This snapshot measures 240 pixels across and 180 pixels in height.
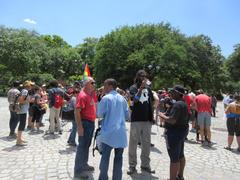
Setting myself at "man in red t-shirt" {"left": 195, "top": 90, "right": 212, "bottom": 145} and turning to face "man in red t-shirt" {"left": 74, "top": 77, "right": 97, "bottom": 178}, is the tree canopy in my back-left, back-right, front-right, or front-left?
back-right

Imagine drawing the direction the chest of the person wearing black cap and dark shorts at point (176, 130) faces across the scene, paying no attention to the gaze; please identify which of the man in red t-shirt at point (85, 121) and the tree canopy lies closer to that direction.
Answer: the man in red t-shirt

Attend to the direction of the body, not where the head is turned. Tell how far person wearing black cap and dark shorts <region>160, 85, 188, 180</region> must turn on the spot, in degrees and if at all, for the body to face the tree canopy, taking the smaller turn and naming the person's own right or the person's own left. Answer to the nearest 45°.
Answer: approximately 90° to the person's own right

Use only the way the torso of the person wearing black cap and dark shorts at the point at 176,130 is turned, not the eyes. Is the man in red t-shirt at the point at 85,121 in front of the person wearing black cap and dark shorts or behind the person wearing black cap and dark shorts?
in front

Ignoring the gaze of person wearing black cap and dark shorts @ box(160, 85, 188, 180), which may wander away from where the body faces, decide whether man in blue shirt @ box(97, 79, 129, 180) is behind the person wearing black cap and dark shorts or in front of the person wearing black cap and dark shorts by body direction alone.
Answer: in front

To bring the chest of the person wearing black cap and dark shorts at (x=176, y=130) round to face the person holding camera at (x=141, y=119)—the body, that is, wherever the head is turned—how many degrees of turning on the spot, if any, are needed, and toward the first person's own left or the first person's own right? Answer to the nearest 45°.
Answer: approximately 45° to the first person's own right

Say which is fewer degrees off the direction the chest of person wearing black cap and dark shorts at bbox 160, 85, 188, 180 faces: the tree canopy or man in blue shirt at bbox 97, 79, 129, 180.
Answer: the man in blue shirt

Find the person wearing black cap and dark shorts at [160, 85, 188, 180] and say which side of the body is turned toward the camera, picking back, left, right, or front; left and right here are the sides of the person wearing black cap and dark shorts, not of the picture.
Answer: left

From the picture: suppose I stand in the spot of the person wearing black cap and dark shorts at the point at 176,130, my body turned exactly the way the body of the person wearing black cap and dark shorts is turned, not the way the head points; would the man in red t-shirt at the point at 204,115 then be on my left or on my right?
on my right
